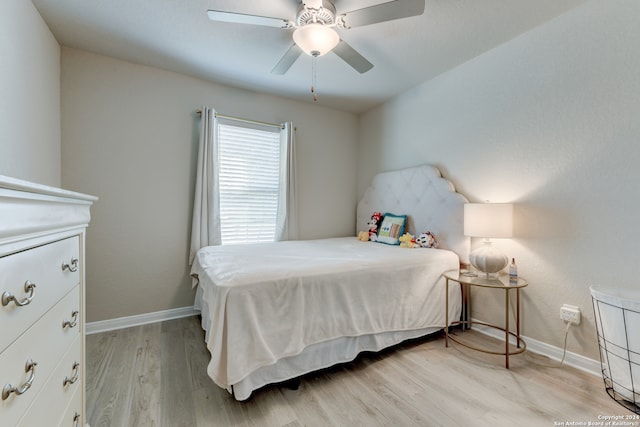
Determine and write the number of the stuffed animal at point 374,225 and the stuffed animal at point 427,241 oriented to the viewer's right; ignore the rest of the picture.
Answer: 0

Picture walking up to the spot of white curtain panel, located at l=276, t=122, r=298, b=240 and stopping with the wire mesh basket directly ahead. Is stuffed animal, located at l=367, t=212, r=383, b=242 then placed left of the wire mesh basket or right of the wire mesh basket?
left

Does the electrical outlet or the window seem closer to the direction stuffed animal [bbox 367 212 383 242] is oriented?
the window

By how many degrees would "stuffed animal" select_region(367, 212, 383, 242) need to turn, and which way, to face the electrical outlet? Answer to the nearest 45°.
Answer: approximately 90° to its left

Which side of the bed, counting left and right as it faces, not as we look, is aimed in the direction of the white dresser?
front

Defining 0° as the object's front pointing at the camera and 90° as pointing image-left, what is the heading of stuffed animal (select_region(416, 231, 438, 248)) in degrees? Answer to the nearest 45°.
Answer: approximately 45°

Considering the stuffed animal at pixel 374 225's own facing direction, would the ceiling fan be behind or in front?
in front

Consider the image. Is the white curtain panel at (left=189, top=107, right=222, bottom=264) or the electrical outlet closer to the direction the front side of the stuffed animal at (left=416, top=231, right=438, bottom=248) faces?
the white curtain panel

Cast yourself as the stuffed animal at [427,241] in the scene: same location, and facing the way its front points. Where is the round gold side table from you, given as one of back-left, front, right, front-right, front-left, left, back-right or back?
left

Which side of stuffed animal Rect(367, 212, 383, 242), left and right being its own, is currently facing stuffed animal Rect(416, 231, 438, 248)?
left

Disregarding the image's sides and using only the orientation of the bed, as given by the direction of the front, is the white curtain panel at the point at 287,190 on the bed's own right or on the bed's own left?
on the bed's own right

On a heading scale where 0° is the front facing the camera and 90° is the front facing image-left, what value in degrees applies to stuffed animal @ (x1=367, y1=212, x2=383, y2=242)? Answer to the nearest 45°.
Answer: approximately 45°

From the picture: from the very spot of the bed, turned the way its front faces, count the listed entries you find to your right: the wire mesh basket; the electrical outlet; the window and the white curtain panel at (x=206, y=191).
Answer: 2
